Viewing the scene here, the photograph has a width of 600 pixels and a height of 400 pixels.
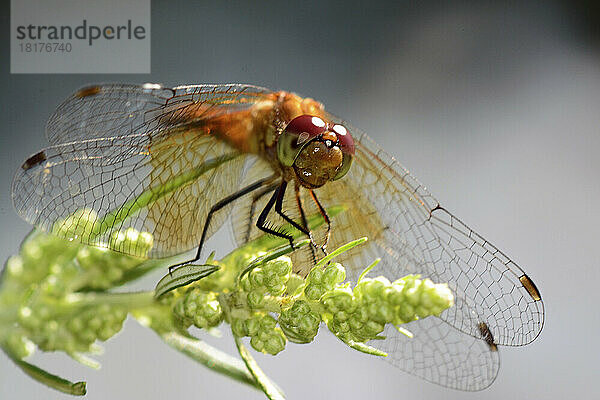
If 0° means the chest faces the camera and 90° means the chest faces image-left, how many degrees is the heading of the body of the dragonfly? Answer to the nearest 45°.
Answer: approximately 315°
